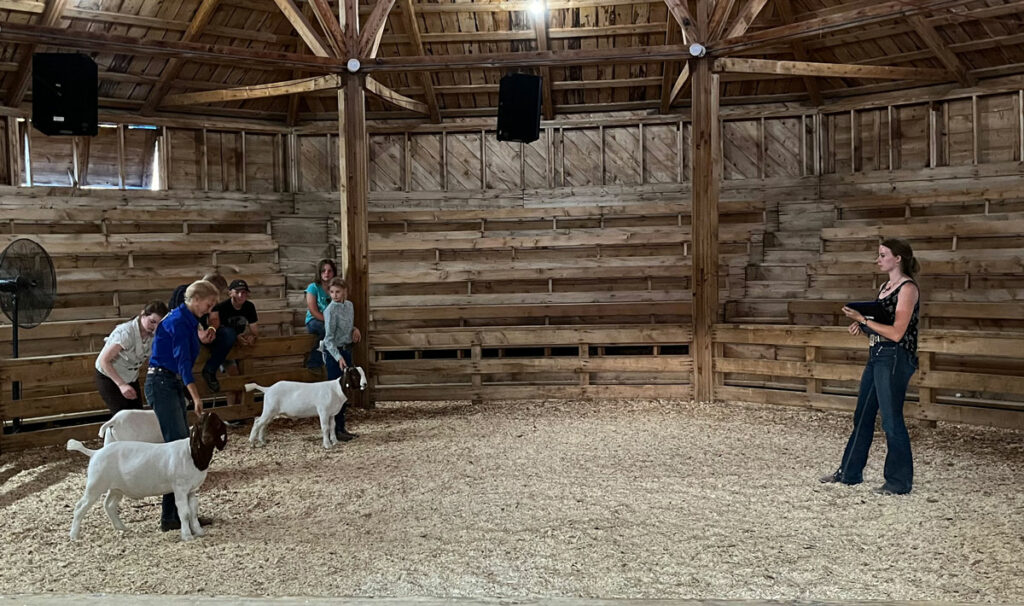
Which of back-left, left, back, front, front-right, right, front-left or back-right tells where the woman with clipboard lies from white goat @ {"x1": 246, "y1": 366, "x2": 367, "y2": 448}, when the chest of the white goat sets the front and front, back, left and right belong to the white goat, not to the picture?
front-right

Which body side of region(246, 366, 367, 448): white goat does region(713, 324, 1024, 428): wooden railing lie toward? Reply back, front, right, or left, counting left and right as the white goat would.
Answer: front

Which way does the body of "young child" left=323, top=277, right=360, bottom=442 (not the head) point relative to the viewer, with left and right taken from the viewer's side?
facing the viewer and to the right of the viewer

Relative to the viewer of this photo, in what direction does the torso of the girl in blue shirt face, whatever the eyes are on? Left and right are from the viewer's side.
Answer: facing to the right of the viewer

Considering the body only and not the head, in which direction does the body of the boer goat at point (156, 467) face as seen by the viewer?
to the viewer's right

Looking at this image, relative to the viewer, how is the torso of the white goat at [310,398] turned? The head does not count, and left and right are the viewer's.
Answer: facing to the right of the viewer

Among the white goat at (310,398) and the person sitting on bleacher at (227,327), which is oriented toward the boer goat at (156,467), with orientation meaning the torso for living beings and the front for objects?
the person sitting on bleacher

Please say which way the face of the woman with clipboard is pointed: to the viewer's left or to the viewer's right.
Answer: to the viewer's left

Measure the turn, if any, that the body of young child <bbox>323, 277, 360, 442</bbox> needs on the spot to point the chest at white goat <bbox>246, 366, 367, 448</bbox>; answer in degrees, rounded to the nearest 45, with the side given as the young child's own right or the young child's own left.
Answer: approximately 90° to the young child's own right

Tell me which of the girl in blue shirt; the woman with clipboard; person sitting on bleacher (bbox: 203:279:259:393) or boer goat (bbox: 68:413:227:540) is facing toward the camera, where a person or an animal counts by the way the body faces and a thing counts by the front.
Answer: the person sitting on bleacher

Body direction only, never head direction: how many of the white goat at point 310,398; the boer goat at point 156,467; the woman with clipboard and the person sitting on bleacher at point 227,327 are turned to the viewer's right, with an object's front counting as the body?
2

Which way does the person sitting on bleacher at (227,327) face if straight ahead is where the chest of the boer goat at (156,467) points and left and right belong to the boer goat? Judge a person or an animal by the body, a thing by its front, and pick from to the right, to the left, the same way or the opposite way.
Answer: to the right

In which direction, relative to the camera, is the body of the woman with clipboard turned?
to the viewer's left
